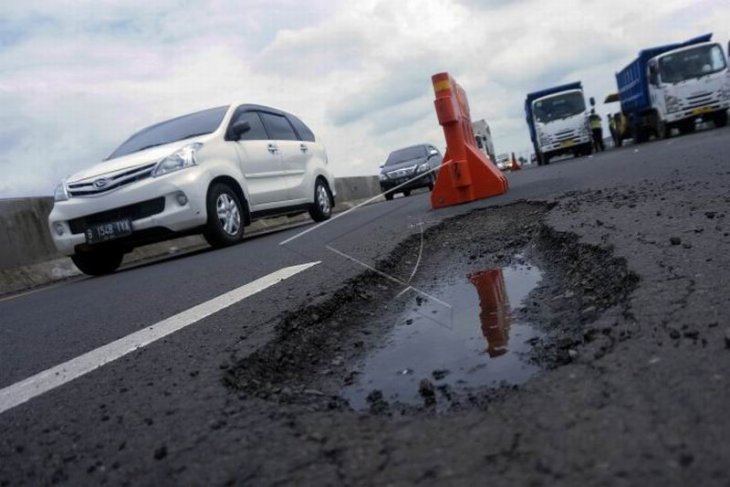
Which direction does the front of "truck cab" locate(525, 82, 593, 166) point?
toward the camera

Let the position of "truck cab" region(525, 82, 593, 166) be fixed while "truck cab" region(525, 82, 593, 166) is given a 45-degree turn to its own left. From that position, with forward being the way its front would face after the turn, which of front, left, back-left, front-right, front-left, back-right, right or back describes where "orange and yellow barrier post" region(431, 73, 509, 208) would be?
front-right

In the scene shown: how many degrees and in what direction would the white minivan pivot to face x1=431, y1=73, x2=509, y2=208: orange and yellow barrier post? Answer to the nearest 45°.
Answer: approximately 135° to its left

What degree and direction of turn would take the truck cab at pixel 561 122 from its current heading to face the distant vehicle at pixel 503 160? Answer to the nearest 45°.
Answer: approximately 180°

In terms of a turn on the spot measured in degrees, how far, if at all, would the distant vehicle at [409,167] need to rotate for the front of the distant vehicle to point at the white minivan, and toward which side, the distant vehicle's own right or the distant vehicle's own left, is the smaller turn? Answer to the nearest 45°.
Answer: approximately 45° to the distant vehicle's own left

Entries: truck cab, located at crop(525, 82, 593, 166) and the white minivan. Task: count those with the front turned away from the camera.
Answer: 0

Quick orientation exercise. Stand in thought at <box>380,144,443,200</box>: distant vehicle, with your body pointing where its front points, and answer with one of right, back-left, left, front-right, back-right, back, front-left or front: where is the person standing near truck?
back

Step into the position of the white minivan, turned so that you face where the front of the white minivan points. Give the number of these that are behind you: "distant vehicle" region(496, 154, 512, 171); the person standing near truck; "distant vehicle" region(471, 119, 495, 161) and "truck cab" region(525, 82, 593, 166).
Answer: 4

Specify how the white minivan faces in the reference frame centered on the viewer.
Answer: facing the viewer and to the left of the viewer

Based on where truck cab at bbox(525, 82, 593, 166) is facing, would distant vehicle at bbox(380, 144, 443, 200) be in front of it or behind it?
in front

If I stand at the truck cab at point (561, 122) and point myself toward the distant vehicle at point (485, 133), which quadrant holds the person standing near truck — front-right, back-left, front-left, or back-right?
front-right
